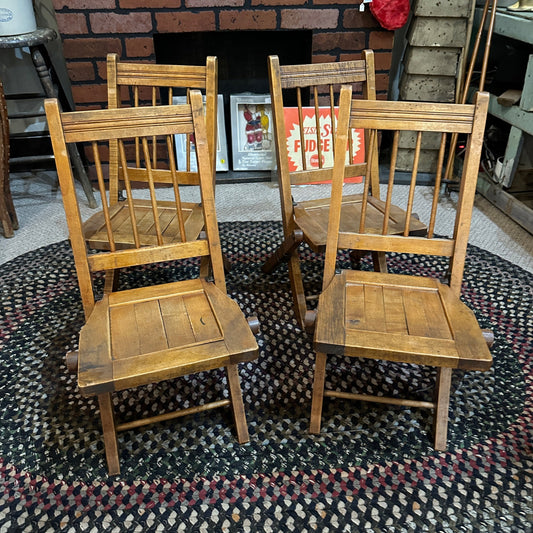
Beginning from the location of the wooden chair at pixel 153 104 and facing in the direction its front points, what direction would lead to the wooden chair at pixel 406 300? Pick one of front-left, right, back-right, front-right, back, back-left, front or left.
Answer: front-left

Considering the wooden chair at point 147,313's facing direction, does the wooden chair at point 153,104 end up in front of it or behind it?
behind

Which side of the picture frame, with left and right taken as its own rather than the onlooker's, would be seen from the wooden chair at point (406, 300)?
front

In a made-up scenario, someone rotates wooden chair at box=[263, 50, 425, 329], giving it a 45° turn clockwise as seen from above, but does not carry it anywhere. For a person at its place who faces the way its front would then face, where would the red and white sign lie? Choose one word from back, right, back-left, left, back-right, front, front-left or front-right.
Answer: back

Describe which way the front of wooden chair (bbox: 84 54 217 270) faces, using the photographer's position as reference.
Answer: facing the viewer

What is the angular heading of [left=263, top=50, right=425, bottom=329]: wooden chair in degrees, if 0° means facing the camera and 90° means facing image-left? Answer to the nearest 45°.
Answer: approximately 315°

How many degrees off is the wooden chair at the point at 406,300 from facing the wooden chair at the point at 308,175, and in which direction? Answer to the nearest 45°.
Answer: approximately 135° to its right

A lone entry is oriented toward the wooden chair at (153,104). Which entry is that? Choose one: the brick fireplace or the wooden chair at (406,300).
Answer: the brick fireplace

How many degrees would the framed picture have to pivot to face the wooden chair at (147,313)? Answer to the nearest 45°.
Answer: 0° — it already faces it

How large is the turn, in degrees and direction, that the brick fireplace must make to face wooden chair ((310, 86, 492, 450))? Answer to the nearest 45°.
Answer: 0° — it already faces it

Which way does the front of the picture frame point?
toward the camera
